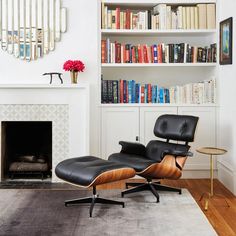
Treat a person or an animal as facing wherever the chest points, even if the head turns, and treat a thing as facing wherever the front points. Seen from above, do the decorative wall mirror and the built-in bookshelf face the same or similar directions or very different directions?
same or similar directions

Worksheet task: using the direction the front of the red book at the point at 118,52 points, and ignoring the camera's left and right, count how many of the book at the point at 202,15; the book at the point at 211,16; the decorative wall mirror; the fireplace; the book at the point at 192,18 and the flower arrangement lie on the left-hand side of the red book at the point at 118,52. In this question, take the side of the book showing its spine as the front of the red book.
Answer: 3

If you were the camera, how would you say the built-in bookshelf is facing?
facing the viewer

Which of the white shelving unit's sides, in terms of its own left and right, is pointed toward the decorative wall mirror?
right

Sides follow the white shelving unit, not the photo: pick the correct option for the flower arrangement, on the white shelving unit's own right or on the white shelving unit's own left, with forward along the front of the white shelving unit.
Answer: on the white shelving unit's own right

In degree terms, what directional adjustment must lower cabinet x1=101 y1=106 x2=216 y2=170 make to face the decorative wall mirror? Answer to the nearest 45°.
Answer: approximately 90° to its right

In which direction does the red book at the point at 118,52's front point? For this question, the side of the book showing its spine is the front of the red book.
toward the camera

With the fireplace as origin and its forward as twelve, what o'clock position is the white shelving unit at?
The white shelving unit is roughly at 9 o'clock from the fireplace.

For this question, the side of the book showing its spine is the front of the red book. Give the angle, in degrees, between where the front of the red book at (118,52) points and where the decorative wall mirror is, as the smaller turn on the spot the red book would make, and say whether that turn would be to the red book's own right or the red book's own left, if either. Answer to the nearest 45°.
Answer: approximately 90° to the red book's own right

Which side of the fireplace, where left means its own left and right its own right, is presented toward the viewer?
front

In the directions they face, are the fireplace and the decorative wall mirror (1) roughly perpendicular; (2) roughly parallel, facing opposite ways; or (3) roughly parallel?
roughly parallel

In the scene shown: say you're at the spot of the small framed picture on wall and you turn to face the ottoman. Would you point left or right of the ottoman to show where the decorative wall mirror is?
right

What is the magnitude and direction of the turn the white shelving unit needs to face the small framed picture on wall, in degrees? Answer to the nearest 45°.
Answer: approximately 90° to its left

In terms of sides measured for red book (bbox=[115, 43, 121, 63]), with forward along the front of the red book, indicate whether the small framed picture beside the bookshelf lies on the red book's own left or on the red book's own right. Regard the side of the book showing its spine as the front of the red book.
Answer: on the red book's own left

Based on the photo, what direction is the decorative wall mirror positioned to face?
toward the camera
